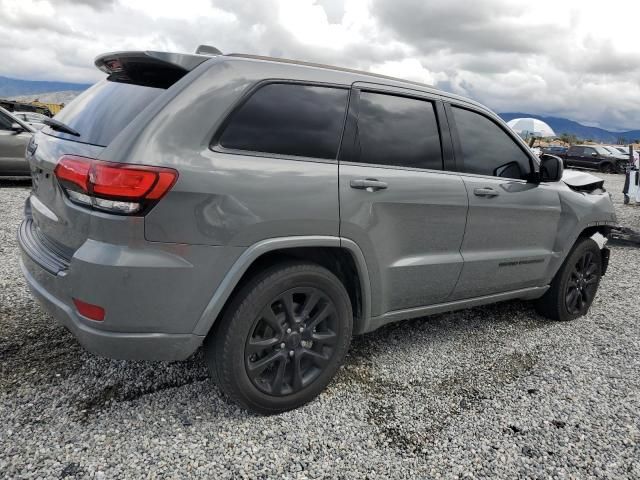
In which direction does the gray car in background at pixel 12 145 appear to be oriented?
to the viewer's right

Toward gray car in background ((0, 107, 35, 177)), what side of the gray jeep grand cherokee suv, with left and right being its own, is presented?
left

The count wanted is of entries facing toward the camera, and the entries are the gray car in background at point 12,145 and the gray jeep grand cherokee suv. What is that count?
0

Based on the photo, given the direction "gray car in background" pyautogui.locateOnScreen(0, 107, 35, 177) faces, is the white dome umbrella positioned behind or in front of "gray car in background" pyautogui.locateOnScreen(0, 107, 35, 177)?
in front

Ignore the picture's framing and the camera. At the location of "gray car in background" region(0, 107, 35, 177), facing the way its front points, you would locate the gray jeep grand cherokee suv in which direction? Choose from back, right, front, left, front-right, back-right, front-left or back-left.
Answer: right

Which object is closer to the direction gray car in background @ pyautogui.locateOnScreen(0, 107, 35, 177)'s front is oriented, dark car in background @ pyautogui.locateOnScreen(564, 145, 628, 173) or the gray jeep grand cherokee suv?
the dark car in background

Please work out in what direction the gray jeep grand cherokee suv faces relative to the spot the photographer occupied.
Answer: facing away from the viewer and to the right of the viewer

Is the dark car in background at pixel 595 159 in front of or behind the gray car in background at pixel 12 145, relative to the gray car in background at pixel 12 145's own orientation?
in front

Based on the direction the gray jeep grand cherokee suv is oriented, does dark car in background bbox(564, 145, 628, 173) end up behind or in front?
in front
